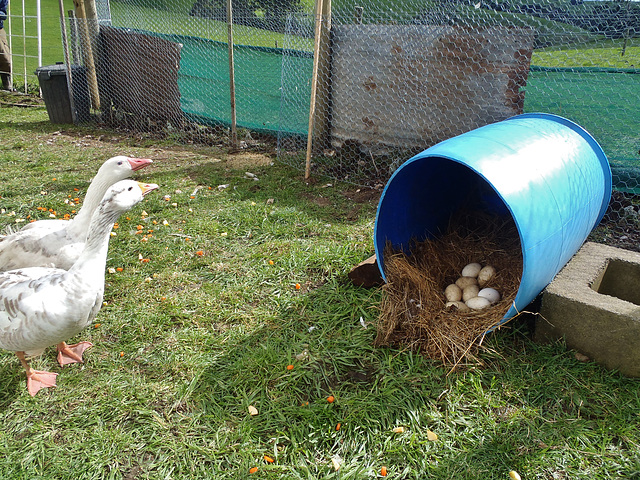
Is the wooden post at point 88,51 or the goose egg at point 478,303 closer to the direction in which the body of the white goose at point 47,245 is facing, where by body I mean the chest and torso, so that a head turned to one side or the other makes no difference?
the goose egg

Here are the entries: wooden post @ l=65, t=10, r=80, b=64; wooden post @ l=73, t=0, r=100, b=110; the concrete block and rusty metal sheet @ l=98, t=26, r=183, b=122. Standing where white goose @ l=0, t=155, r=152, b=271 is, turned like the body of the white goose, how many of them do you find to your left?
3

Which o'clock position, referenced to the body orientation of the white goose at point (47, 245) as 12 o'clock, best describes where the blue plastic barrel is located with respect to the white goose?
The blue plastic barrel is roughly at 1 o'clock from the white goose.

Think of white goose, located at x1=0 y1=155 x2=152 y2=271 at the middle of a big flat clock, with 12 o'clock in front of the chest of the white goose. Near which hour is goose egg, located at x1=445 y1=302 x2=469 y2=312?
The goose egg is roughly at 1 o'clock from the white goose.

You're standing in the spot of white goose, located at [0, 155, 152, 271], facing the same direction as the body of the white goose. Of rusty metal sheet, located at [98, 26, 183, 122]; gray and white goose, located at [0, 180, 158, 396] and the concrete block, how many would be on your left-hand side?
1

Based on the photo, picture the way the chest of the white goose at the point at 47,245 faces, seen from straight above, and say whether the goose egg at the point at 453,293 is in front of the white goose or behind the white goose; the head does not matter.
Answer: in front

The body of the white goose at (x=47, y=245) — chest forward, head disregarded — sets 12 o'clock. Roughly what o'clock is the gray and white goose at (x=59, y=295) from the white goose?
The gray and white goose is roughly at 3 o'clock from the white goose.

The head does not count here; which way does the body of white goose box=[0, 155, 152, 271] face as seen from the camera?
to the viewer's right

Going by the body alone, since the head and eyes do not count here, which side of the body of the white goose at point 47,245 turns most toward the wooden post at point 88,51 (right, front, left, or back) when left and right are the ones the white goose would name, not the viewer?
left

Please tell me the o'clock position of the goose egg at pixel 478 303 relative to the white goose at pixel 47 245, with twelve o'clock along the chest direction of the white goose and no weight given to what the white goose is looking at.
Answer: The goose egg is roughly at 1 o'clock from the white goose.

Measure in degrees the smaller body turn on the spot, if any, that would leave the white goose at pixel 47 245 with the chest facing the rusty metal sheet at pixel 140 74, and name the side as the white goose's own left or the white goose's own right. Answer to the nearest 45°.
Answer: approximately 90° to the white goose's own left

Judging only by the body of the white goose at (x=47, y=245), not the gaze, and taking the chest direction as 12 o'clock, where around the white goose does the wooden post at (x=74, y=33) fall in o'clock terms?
The wooden post is roughly at 9 o'clock from the white goose.

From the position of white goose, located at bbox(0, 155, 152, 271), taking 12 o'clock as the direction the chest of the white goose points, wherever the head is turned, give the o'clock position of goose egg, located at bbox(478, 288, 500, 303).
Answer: The goose egg is roughly at 1 o'clock from the white goose.

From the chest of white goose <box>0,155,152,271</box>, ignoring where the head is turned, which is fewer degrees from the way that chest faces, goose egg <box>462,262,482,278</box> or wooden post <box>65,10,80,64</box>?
the goose egg
